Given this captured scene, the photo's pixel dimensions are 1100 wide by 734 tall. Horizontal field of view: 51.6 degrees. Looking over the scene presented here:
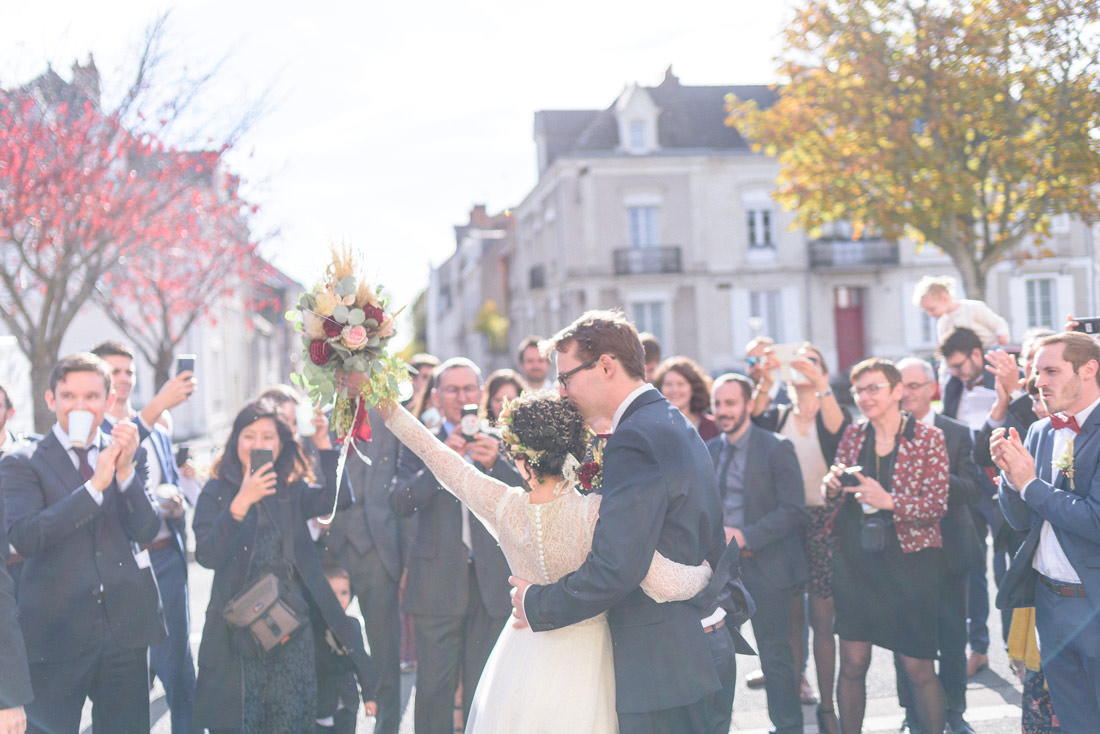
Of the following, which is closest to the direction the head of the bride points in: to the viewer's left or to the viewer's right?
to the viewer's right

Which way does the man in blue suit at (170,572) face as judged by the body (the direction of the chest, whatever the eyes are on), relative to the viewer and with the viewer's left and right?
facing the viewer and to the right of the viewer

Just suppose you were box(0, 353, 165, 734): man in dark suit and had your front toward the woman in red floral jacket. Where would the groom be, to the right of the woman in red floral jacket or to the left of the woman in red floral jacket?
right

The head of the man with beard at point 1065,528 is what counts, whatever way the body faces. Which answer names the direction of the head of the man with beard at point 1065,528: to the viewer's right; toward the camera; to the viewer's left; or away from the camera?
to the viewer's left

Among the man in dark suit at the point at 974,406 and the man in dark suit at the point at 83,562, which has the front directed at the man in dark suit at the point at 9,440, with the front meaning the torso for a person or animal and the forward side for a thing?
the man in dark suit at the point at 974,406

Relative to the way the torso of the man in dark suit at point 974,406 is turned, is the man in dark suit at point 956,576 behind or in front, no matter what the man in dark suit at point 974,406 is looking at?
in front

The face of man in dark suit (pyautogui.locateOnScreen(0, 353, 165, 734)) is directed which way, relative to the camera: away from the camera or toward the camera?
toward the camera

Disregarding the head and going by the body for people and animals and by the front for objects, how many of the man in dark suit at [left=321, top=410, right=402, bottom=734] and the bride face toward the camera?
1

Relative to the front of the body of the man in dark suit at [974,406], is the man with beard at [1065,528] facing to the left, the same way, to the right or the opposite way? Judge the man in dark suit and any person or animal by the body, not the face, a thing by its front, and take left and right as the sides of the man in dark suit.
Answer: the same way

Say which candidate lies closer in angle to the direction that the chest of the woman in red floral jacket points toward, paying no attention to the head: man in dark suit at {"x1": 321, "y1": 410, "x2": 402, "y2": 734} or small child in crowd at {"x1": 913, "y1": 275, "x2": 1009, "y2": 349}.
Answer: the man in dark suit

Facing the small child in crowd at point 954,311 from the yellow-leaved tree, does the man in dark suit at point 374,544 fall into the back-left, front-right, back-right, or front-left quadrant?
front-right

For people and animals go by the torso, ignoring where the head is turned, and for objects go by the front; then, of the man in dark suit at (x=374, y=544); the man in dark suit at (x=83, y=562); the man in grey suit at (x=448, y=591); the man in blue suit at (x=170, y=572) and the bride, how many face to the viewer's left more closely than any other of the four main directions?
0

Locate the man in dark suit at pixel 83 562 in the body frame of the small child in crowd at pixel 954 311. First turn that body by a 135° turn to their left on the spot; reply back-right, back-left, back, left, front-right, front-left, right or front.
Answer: back-right

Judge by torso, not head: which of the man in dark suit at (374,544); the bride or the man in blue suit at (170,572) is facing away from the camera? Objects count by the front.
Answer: the bride

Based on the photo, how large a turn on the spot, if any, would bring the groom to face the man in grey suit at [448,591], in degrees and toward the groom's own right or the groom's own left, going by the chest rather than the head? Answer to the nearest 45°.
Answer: approximately 45° to the groom's own right

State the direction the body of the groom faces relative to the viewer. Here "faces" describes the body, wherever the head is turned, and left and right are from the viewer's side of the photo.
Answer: facing to the left of the viewer

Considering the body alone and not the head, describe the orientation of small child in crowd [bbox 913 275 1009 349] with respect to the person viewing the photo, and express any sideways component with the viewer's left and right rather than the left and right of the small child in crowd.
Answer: facing the viewer and to the left of the viewer

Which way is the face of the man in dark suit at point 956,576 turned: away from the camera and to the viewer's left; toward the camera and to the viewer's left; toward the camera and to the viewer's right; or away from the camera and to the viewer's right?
toward the camera and to the viewer's left
